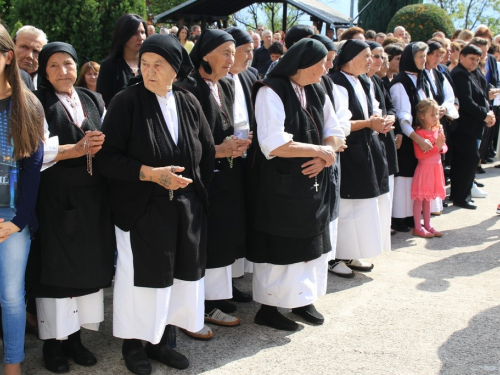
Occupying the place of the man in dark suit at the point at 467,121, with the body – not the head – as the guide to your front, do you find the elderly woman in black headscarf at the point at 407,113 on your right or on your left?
on your right

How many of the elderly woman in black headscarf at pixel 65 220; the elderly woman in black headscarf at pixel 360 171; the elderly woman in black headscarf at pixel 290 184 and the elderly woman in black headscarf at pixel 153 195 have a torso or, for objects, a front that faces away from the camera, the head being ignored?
0

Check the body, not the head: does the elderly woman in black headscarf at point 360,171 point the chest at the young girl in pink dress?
no

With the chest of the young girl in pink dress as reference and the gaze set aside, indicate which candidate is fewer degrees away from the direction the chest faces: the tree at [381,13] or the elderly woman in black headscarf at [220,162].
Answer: the elderly woman in black headscarf

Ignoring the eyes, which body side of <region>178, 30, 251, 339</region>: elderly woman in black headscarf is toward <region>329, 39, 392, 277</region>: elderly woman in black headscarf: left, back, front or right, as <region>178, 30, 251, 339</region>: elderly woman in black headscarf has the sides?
left

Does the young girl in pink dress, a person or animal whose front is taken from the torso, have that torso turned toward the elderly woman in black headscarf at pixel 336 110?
no

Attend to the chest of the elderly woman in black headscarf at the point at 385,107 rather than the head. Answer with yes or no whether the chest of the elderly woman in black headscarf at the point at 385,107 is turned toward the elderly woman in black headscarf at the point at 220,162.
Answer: no

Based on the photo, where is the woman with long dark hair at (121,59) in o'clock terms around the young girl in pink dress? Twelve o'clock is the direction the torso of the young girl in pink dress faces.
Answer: The woman with long dark hair is roughly at 3 o'clock from the young girl in pink dress.

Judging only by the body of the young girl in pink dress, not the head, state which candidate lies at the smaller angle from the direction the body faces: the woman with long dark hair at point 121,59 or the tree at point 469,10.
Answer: the woman with long dark hair

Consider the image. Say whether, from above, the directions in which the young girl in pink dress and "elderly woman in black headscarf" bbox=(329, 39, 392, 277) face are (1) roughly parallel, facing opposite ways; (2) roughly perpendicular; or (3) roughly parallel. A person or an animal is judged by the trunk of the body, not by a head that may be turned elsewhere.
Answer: roughly parallel

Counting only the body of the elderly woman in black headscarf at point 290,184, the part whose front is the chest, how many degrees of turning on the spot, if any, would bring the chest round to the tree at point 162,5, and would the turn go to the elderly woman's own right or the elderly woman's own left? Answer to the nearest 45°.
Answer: approximately 135° to the elderly woman's own left

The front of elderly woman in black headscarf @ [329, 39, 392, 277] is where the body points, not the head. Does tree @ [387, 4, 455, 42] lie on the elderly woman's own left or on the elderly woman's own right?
on the elderly woman's own left

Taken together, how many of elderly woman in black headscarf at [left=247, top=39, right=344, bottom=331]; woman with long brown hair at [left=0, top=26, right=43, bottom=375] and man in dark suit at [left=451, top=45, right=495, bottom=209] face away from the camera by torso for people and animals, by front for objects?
0

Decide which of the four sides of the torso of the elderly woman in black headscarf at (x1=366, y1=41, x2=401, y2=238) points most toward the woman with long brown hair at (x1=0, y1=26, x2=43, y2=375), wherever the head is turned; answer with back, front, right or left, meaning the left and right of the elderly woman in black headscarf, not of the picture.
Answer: right

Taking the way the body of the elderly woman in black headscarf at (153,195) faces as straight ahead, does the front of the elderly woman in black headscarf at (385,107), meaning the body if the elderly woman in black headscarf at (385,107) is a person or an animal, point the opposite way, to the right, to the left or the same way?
the same way
